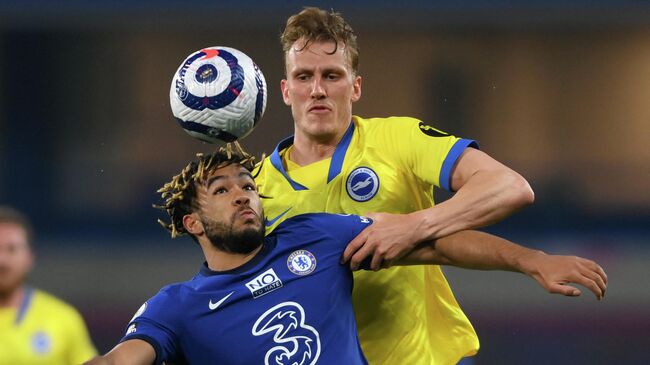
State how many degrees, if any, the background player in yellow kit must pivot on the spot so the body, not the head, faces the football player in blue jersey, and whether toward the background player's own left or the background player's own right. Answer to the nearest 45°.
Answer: approximately 45° to the background player's own left

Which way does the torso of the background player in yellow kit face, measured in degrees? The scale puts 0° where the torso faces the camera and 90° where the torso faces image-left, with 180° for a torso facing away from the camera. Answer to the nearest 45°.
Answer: approximately 0°
